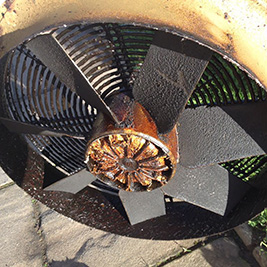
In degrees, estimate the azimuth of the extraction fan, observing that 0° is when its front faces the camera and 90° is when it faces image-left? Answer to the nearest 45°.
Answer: approximately 0°
